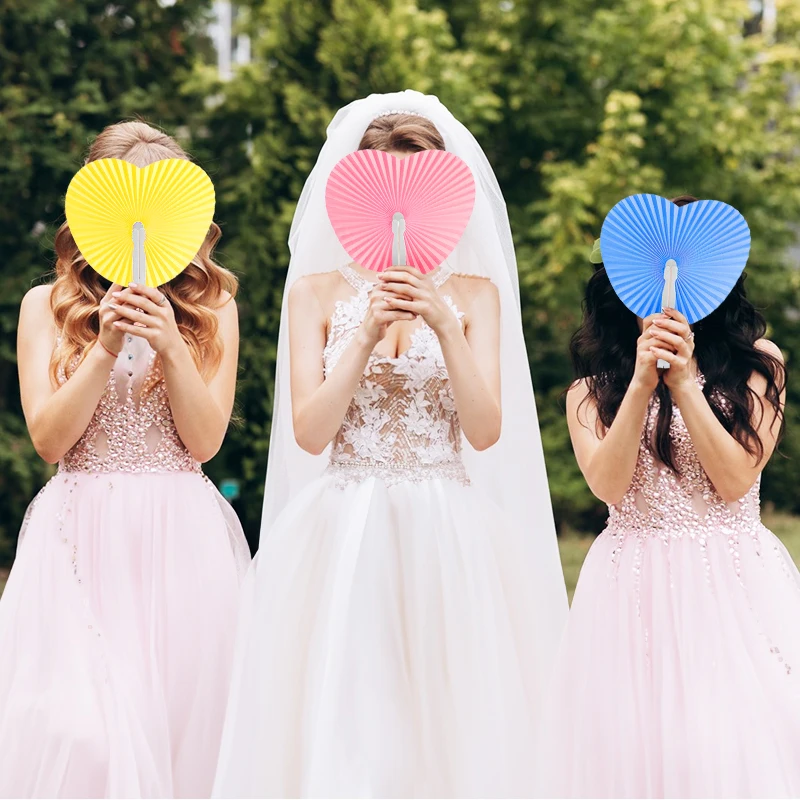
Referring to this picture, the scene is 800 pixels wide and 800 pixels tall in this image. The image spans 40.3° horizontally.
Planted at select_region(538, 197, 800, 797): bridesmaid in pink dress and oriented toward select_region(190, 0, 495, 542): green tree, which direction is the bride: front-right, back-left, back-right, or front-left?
front-left

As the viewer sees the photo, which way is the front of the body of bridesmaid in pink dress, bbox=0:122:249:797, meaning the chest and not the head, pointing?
toward the camera

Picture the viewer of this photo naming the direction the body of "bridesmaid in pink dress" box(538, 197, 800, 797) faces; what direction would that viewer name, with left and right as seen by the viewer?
facing the viewer

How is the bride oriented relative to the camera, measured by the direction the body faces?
toward the camera

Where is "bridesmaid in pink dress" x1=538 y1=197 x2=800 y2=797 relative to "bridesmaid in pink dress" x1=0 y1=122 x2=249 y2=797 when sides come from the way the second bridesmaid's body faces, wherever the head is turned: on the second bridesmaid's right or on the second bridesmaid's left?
on the second bridesmaid's left

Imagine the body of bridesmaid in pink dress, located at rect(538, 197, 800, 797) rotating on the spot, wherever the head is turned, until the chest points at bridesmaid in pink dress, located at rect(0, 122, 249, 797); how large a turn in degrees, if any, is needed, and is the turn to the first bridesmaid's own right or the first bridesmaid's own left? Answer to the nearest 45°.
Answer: approximately 90° to the first bridesmaid's own right

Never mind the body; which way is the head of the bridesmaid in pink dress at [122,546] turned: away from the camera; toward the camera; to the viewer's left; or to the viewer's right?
toward the camera

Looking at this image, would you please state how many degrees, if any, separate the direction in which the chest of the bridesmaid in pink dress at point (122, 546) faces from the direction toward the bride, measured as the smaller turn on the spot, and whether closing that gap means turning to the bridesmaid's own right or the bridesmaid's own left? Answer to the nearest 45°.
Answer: approximately 45° to the bridesmaid's own left

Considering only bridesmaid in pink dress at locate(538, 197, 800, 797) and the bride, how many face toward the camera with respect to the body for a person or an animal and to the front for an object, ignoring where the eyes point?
2

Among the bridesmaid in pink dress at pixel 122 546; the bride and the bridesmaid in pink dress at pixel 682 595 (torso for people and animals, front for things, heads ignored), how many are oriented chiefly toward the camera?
3

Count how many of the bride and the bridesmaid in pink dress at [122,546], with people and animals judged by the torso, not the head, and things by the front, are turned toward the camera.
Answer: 2

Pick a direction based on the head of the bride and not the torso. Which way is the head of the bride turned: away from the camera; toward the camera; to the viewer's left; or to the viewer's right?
toward the camera

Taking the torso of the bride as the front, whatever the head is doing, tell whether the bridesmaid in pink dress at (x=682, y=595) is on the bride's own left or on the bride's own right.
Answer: on the bride's own left

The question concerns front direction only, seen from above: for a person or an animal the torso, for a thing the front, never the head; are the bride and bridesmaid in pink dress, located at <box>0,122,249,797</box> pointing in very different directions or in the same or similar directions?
same or similar directions
